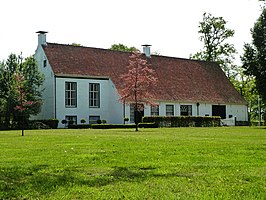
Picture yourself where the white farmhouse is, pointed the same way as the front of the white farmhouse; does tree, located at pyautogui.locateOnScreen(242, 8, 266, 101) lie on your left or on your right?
on your left

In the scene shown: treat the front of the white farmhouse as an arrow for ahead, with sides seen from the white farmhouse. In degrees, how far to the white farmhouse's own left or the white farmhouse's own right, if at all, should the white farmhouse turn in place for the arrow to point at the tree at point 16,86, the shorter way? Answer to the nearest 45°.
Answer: approximately 45° to the white farmhouse's own right

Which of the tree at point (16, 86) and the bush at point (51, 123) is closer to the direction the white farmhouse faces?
the bush

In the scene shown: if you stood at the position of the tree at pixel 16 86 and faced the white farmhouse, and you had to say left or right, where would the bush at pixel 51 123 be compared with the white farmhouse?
right

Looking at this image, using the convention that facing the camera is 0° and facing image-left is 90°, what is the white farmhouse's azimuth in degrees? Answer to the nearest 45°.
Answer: approximately 0°
